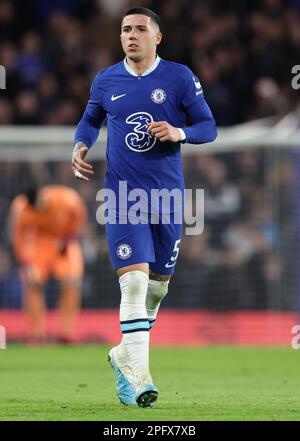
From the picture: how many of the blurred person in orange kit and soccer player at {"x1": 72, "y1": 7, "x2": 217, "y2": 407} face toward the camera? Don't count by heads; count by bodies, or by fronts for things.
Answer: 2

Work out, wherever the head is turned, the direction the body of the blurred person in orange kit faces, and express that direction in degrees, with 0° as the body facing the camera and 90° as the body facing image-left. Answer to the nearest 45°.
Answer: approximately 0°

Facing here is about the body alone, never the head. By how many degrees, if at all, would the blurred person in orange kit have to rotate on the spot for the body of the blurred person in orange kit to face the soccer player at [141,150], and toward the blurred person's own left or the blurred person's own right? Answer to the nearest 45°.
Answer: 0° — they already face them

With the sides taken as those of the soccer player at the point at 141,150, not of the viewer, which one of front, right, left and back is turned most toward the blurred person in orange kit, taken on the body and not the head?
back

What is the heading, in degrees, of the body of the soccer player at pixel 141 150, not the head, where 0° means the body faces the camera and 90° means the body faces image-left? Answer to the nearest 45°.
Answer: approximately 0°
